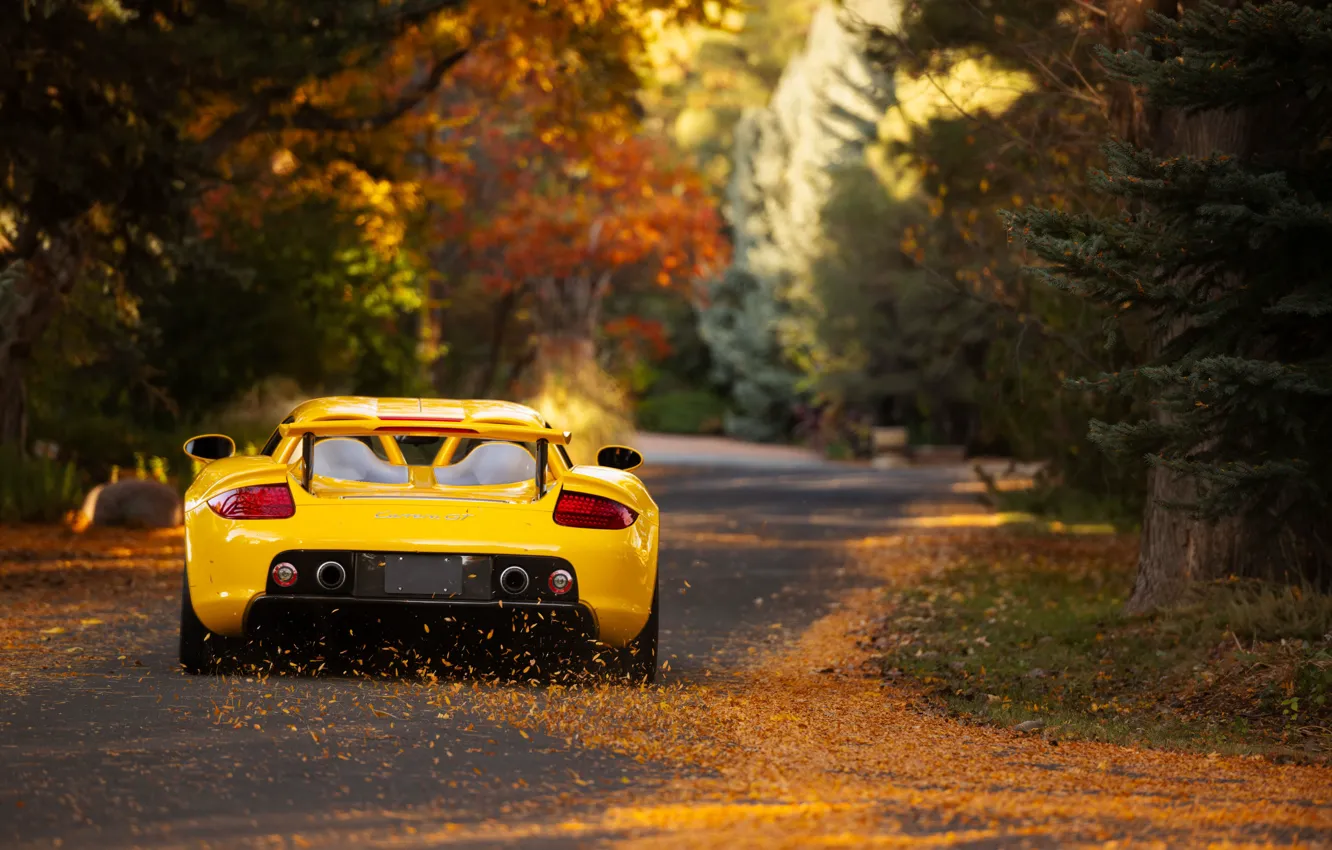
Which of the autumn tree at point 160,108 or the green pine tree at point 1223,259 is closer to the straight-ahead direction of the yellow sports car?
the autumn tree

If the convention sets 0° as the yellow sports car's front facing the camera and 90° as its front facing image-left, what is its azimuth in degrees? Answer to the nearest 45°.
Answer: approximately 180°

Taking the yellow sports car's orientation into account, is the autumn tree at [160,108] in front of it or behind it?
in front

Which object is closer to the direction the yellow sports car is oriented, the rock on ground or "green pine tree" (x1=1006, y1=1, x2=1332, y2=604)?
the rock on ground

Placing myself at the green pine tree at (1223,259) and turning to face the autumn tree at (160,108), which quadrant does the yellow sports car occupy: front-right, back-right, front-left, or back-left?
front-left

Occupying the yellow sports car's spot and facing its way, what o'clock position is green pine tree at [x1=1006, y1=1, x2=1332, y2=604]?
The green pine tree is roughly at 3 o'clock from the yellow sports car.

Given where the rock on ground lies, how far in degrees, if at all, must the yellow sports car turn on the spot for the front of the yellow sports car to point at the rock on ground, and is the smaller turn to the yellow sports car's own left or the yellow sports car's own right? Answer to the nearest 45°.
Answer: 0° — it already faces it
